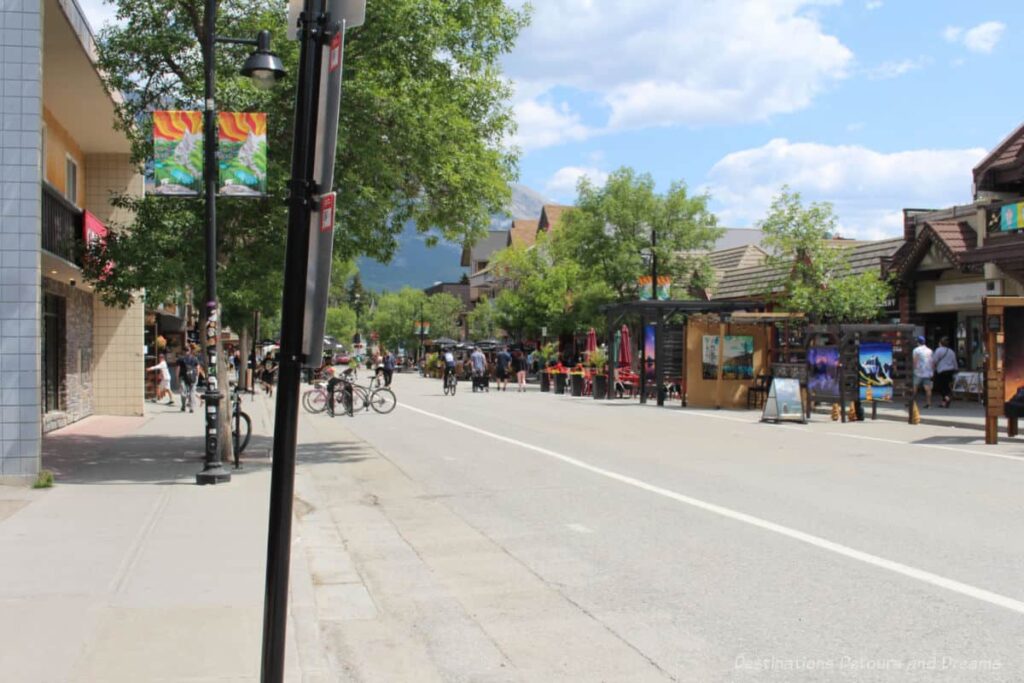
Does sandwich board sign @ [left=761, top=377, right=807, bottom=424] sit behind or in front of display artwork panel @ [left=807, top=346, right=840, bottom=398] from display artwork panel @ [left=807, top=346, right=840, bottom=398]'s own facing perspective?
in front

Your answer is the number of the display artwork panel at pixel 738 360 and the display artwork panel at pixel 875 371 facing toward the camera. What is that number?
2

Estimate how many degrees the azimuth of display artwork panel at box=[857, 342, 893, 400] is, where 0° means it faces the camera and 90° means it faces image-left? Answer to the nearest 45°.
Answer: approximately 0°

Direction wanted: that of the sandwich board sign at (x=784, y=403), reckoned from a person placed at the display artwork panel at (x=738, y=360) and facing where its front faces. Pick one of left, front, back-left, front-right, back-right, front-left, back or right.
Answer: front

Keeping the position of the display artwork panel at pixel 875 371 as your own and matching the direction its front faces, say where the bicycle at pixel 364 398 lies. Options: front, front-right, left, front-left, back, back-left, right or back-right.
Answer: right

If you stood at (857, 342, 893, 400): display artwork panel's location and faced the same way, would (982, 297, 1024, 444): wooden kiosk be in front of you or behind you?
in front

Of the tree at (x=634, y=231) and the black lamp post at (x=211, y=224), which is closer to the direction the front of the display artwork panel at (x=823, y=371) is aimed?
the black lamp post

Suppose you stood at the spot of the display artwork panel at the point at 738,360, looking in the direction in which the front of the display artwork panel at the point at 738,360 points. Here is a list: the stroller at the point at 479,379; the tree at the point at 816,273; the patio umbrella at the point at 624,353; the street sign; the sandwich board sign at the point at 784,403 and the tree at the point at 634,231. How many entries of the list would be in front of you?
2

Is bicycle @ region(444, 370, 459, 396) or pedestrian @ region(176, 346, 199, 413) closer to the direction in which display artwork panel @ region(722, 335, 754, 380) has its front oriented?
the pedestrian

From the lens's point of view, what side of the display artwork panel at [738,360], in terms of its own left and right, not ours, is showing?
front

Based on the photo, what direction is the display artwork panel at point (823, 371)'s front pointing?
toward the camera

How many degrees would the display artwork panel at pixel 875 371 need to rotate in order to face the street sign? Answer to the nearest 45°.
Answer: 0° — it already faces it

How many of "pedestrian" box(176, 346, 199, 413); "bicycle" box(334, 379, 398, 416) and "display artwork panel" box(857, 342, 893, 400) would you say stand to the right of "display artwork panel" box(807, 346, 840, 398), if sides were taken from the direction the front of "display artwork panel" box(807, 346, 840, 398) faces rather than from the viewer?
2

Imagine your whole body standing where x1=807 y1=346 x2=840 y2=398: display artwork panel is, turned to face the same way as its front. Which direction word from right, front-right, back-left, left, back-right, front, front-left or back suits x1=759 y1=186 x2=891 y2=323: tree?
back

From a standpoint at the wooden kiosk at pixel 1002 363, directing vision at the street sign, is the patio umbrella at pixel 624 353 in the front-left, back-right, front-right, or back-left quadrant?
back-right

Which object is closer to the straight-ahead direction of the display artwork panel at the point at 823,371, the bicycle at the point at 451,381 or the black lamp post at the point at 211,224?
the black lamp post
